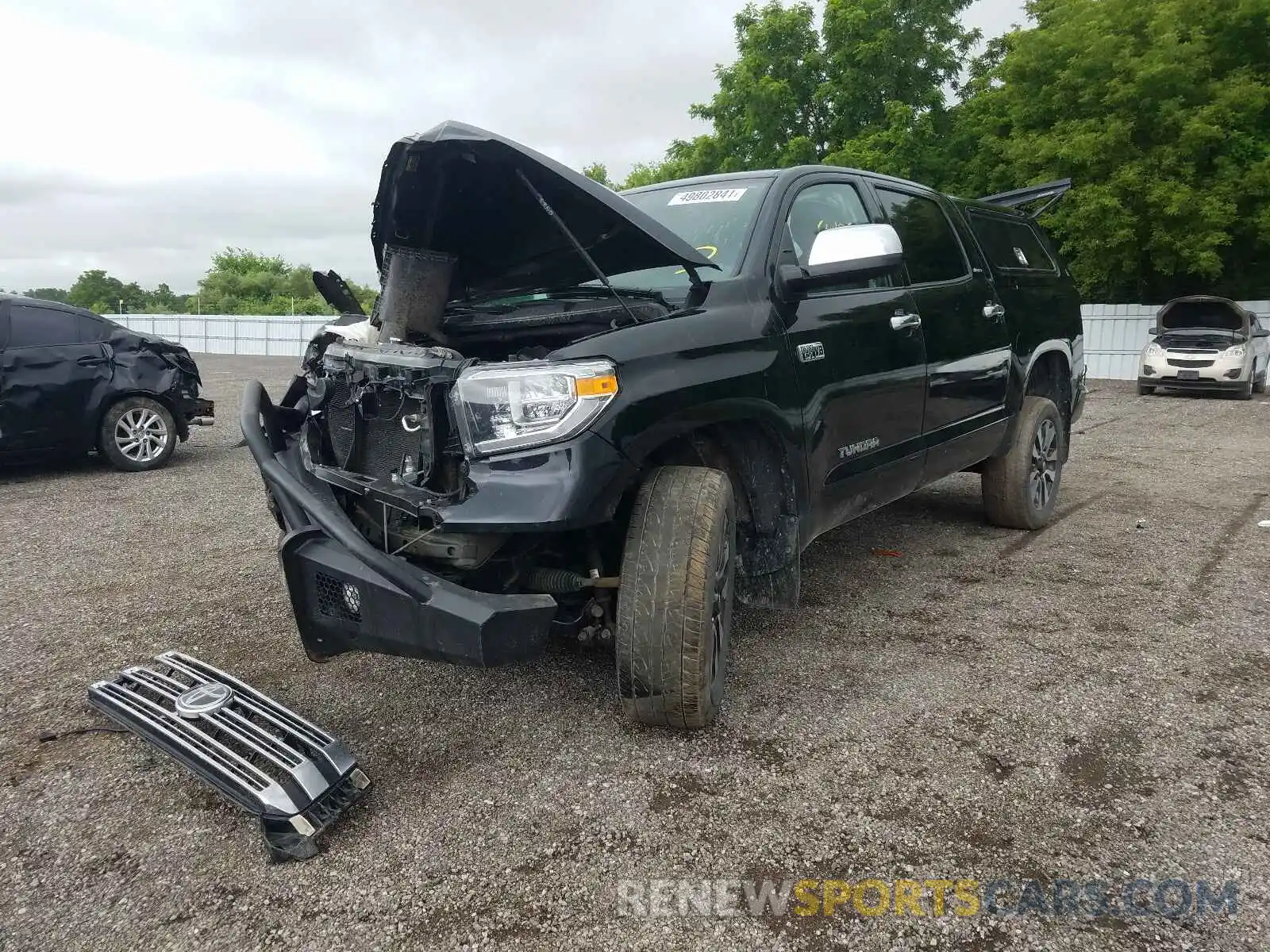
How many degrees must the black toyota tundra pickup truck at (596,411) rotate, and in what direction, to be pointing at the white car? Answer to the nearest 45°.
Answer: approximately 180°

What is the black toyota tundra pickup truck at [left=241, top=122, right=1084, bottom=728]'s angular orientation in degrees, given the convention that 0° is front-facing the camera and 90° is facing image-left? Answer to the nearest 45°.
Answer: approximately 45°

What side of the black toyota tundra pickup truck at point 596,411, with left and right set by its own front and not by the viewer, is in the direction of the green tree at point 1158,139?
back

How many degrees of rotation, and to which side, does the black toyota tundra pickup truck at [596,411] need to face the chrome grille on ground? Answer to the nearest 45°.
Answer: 0° — it already faces it
